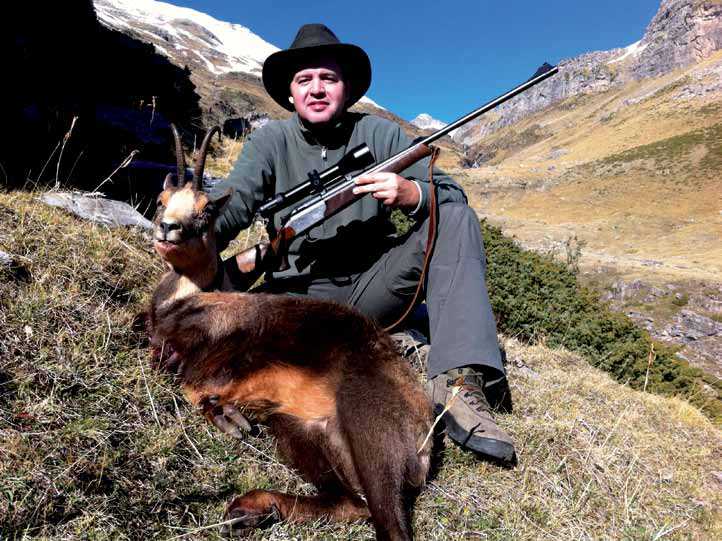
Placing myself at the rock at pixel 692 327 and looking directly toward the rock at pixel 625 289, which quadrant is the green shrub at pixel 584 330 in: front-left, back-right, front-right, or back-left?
back-left

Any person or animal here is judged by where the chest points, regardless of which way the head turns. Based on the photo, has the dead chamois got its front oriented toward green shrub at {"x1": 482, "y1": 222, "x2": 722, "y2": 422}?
no

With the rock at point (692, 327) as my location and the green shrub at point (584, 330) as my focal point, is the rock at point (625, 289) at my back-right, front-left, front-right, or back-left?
back-right

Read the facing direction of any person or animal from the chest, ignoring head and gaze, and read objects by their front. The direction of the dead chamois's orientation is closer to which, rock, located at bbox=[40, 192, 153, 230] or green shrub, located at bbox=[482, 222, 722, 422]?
the rock

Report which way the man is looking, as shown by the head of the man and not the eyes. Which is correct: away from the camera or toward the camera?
toward the camera

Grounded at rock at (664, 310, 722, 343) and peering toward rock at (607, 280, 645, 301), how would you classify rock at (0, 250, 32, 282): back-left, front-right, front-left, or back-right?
back-left

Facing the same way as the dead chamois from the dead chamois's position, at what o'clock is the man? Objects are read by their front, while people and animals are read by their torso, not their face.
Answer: The man is roughly at 3 o'clock from the dead chamois.

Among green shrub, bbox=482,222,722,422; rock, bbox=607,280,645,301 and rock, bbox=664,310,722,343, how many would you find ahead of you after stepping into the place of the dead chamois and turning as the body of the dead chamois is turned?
0

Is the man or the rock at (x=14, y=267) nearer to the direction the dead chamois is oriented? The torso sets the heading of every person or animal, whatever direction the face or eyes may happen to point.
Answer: the rock
